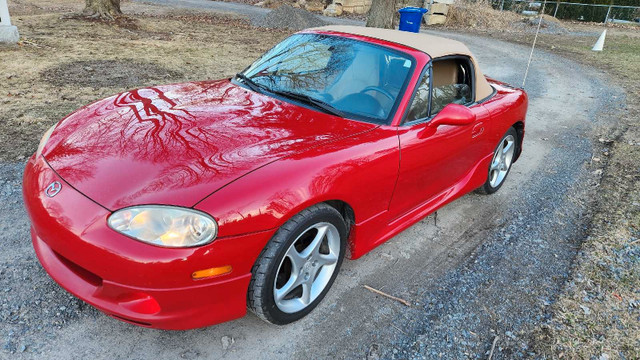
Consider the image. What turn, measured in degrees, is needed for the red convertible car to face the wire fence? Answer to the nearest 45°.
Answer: approximately 180°

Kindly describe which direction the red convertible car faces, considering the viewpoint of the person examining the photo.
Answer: facing the viewer and to the left of the viewer

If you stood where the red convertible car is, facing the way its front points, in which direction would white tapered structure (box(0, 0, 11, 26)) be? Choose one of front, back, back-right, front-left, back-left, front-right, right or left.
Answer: right

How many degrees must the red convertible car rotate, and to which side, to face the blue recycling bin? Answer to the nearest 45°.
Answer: approximately 135° to its right

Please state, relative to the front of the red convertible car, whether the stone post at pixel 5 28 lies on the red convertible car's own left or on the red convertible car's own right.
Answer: on the red convertible car's own right
